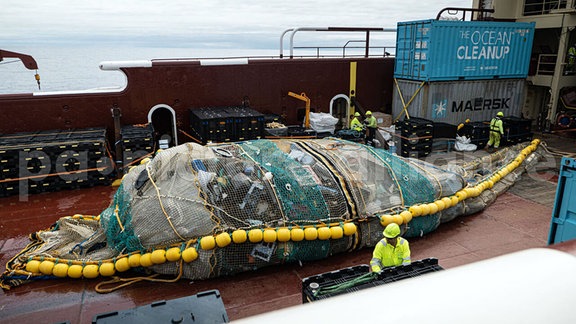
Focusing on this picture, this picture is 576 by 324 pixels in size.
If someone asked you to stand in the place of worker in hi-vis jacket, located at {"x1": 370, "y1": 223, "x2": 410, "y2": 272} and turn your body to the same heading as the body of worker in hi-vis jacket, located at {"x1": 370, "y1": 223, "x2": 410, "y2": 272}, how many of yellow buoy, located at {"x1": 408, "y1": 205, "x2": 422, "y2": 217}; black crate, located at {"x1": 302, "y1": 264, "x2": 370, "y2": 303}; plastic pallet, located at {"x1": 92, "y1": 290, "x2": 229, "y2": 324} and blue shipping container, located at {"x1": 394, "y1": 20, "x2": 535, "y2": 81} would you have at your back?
2

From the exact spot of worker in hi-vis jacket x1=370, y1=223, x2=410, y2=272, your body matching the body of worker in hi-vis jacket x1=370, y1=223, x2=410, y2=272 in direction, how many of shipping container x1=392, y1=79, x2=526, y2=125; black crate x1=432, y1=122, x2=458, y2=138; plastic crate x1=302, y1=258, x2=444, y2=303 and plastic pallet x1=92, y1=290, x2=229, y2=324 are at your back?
2

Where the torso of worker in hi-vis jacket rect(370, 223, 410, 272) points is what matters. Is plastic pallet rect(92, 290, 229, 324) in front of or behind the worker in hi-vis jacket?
in front

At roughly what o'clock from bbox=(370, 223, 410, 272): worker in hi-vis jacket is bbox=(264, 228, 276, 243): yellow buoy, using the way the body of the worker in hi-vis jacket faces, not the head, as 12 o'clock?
The yellow buoy is roughly at 3 o'clock from the worker in hi-vis jacket.

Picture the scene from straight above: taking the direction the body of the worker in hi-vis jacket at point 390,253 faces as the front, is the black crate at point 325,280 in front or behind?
in front

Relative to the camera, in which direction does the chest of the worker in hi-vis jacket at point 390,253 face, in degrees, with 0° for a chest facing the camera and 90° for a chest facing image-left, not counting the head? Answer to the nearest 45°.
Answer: approximately 0°

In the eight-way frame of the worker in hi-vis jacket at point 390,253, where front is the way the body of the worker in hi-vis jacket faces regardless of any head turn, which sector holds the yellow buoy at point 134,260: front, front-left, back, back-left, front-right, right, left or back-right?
right

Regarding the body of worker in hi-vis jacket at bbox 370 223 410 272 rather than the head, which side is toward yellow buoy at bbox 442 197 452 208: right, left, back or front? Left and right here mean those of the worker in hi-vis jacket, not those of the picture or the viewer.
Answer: back

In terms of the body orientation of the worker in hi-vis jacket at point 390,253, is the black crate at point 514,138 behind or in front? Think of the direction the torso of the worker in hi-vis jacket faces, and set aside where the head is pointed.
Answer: behind

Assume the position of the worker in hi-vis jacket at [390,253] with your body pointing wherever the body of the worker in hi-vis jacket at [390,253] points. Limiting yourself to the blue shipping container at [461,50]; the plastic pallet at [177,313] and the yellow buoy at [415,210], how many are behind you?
2

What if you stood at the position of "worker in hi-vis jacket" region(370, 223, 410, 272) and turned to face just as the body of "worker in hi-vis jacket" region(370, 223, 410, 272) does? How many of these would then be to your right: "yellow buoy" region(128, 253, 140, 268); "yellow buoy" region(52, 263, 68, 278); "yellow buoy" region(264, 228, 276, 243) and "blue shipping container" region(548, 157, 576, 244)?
3

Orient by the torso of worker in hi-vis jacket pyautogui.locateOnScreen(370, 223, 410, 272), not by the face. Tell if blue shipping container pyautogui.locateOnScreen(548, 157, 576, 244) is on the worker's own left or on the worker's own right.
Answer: on the worker's own left

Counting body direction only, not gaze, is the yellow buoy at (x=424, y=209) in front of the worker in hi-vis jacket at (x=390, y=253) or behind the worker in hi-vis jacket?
behind

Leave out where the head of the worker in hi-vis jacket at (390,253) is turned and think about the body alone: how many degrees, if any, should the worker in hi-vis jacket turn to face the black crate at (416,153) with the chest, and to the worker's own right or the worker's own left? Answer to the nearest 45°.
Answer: approximately 180°

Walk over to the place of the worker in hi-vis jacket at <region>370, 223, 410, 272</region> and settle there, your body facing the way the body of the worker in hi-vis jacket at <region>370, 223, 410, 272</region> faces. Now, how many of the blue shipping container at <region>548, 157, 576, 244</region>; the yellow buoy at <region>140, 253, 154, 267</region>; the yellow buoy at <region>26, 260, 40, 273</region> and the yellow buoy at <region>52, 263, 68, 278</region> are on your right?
3

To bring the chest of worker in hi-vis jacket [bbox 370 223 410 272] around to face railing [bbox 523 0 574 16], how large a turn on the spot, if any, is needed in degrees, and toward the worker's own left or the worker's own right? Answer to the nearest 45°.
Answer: approximately 180°

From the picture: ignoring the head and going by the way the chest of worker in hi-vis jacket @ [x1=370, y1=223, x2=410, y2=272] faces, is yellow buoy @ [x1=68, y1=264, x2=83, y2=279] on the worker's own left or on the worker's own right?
on the worker's own right

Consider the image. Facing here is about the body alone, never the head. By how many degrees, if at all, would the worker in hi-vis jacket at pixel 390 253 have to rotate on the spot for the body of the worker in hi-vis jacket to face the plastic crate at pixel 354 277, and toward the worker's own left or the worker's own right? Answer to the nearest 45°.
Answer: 0° — they already face it

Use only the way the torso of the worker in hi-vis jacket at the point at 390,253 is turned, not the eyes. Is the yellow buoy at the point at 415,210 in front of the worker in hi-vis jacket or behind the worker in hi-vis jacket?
behind
